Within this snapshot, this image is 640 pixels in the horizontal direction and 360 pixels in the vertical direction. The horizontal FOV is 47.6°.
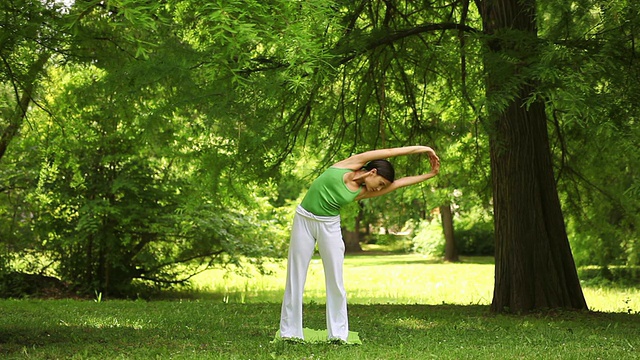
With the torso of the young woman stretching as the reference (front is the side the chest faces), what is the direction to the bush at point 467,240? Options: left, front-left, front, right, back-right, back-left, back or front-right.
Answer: back

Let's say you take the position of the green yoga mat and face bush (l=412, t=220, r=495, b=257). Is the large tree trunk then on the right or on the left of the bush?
right

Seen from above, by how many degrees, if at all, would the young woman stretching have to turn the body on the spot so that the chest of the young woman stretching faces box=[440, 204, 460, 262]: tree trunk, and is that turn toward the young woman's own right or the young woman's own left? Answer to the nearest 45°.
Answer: approximately 180°

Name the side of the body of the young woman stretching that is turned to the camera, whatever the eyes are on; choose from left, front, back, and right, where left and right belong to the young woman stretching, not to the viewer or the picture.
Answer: front

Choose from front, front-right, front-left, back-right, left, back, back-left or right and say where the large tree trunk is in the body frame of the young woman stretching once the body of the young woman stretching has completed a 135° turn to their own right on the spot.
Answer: right
